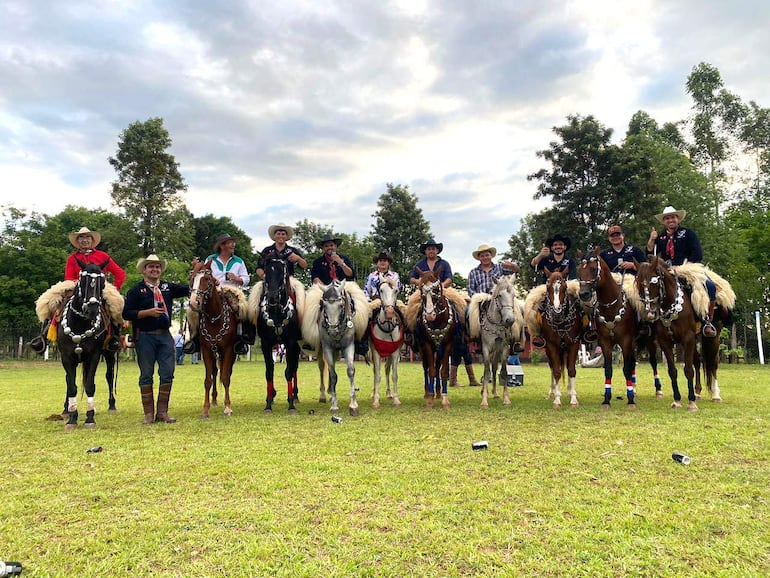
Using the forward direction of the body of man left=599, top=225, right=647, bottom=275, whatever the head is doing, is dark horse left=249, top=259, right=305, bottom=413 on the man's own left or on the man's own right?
on the man's own right

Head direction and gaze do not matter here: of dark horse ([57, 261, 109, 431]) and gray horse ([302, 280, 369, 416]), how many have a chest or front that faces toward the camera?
2

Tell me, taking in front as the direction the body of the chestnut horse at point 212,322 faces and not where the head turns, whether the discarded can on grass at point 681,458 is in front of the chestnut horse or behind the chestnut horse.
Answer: in front

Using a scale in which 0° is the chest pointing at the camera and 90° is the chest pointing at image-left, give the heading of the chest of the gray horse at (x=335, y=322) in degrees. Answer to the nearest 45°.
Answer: approximately 0°

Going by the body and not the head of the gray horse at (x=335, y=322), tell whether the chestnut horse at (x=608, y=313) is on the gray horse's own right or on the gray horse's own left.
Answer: on the gray horse's own left

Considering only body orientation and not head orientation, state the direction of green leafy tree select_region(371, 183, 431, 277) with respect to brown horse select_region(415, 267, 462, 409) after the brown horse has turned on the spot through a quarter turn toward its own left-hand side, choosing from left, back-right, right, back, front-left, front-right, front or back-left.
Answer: left

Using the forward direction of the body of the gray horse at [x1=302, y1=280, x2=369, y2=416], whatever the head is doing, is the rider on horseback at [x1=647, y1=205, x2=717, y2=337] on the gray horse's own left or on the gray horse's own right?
on the gray horse's own left
